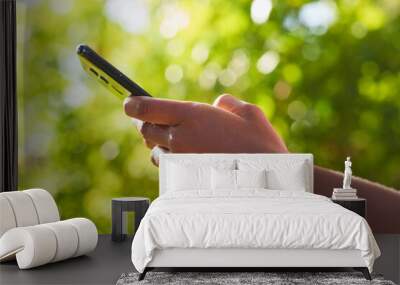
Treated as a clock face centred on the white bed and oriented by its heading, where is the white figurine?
The white figurine is roughly at 7 o'clock from the white bed.

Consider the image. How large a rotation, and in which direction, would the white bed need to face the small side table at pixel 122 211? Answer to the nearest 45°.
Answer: approximately 135° to its right

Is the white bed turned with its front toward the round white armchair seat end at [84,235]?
no

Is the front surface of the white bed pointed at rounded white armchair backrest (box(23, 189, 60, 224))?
no

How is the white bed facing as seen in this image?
toward the camera
